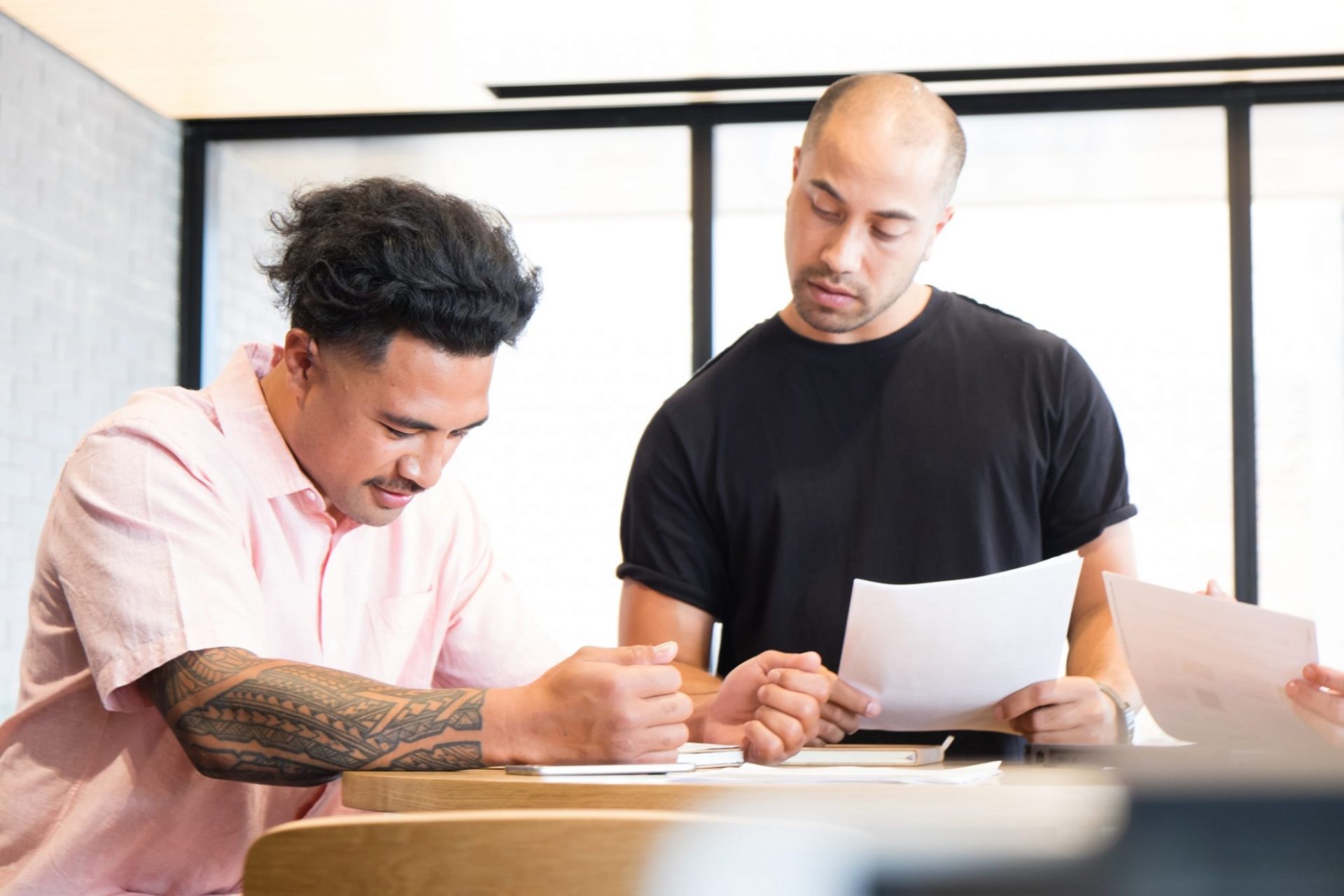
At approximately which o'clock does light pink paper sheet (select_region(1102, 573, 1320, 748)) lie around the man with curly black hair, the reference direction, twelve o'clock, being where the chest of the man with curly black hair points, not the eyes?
The light pink paper sheet is roughly at 11 o'clock from the man with curly black hair.

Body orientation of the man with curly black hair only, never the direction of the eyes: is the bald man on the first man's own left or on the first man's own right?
on the first man's own left

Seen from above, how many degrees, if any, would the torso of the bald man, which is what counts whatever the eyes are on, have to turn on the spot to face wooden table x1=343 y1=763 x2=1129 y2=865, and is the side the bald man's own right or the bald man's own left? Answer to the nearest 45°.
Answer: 0° — they already face it

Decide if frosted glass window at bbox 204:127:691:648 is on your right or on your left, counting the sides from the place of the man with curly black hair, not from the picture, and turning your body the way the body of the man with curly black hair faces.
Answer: on your left

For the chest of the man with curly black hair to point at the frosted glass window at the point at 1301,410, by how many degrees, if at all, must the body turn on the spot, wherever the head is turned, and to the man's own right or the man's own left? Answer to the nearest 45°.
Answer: approximately 90° to the man's own left

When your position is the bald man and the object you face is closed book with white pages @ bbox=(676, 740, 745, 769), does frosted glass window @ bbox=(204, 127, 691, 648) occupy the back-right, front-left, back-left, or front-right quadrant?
back-right

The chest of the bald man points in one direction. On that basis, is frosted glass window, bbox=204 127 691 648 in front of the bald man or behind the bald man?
behind

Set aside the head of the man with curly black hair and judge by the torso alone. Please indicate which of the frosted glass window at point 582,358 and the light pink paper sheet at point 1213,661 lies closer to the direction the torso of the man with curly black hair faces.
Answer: the light pink paper sheet

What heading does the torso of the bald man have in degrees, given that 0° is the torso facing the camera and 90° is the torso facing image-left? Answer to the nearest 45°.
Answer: approximately 0°
